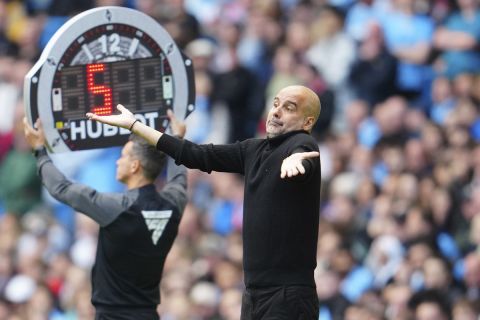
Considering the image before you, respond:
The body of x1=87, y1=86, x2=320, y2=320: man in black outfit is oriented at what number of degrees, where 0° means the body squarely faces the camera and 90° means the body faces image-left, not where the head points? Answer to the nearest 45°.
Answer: approximately 45°

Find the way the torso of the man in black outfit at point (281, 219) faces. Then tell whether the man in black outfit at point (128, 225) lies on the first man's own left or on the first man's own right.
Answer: on the first man's own right

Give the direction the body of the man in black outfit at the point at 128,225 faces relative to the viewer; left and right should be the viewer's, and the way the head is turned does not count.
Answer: facing away from the viewer and to the left of the viewer
